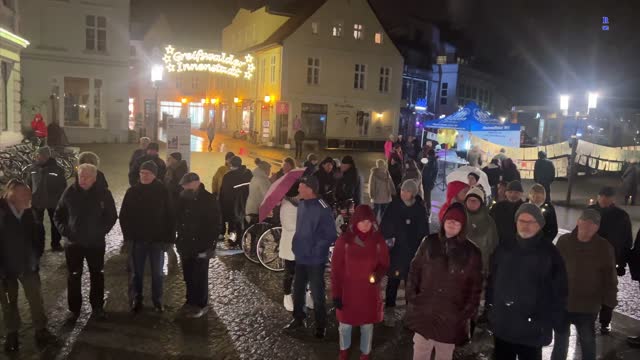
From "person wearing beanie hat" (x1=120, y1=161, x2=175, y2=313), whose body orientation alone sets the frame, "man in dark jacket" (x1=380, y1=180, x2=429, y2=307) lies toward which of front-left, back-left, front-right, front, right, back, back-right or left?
left

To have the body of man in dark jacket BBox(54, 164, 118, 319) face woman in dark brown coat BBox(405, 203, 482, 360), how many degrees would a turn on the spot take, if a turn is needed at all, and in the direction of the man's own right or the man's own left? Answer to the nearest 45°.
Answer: approximately 45° to the man's own left

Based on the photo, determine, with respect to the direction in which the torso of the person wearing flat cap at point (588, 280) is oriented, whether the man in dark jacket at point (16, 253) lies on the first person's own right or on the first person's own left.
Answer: on the first person's own right

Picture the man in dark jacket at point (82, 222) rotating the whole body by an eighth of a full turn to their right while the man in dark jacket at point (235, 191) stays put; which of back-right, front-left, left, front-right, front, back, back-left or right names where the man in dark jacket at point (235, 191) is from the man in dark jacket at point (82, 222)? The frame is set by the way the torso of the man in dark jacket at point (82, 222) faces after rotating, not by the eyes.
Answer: back

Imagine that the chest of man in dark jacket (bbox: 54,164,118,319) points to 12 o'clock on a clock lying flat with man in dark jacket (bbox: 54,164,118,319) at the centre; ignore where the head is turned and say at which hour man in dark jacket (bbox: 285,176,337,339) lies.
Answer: man in dark jacket (bbox: 285,176,337,339) is roughly at 10 o'clock from man in dark jacket (bbox: 54,164,118,319).

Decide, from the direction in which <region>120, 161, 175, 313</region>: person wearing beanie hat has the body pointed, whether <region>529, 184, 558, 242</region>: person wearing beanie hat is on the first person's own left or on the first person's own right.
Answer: on the first person's own left

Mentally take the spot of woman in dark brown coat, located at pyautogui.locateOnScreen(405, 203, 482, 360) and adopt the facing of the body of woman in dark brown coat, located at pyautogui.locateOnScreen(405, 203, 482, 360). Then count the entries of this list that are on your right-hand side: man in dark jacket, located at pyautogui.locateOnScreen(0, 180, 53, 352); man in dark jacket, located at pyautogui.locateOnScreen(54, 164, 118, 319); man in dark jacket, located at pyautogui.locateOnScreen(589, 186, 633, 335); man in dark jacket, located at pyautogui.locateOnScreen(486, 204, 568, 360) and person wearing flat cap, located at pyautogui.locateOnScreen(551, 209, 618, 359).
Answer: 2
